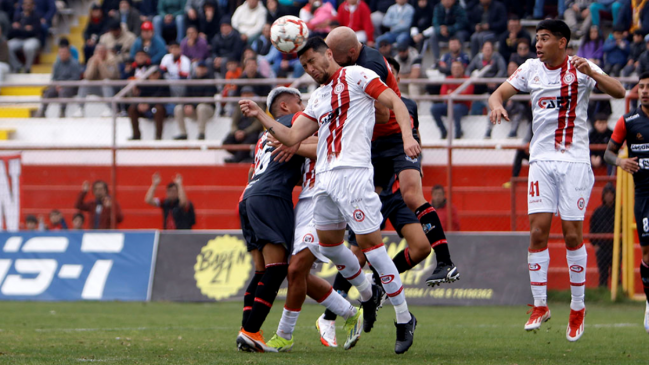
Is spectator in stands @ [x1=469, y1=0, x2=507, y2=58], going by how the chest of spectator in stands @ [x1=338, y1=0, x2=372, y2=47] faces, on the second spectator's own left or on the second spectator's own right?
on the second spectator's own left

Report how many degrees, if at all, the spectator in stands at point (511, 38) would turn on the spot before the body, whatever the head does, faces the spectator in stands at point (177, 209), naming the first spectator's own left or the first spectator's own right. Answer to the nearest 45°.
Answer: approximately 45° to the first spectator's own right

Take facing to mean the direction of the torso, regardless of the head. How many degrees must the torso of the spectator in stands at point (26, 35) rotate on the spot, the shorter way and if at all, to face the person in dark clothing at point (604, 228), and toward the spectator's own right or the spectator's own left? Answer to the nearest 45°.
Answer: approximately 45° to the spectator's own left

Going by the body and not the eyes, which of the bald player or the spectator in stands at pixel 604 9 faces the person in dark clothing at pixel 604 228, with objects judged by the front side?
the spectator in stands at pixel 604 9

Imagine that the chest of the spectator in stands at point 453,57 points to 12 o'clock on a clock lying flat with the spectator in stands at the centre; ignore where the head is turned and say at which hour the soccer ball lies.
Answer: The soccer ball is roughly at 12 o'clock from the spectator in stands.

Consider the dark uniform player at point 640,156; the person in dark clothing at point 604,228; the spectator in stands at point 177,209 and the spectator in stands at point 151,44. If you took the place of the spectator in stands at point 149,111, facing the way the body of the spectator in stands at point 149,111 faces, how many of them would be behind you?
1

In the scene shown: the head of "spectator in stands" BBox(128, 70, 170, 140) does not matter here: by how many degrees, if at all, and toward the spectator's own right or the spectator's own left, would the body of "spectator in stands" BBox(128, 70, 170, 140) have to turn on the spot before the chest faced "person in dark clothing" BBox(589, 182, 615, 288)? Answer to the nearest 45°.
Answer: approximately 45° to the spectator's own left

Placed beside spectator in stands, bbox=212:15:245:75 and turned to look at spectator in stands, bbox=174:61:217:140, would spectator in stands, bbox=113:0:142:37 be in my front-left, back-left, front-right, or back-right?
back-right

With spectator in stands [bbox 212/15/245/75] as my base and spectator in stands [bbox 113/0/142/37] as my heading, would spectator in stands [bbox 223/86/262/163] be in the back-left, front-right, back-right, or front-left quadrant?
back-left
